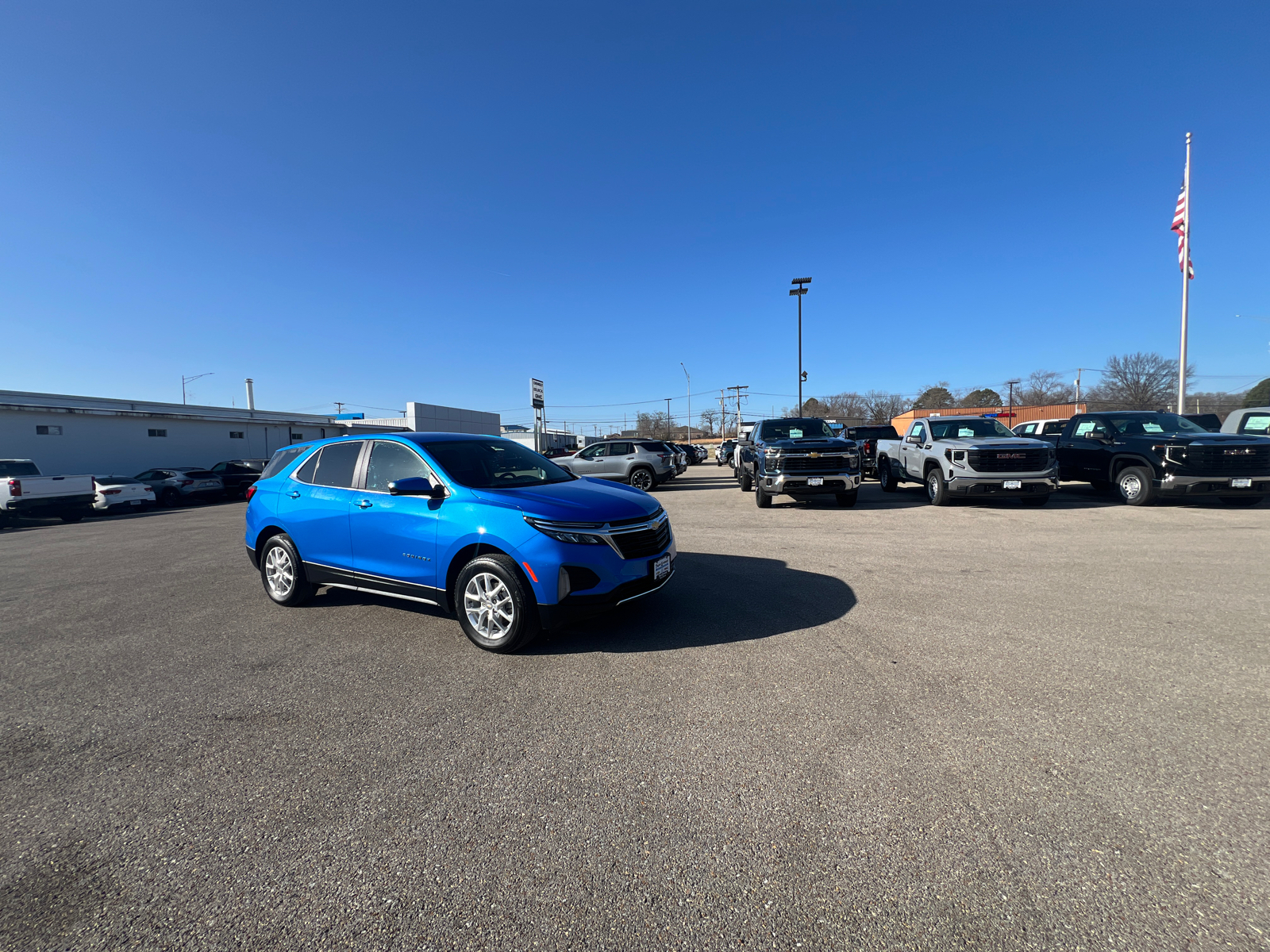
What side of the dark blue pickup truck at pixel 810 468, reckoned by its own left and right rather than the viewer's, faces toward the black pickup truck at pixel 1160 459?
left

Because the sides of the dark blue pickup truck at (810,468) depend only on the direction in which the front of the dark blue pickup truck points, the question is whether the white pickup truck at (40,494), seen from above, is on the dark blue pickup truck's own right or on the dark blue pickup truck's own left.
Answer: on the dark blue pickup truck's own right

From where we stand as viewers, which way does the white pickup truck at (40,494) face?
facing away from the viewer and to the left of the viewer

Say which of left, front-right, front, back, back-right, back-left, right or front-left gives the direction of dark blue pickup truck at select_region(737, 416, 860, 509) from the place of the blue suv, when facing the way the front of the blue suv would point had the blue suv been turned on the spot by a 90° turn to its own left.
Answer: front

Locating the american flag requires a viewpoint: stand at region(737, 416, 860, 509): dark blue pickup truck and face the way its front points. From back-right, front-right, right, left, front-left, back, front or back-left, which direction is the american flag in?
back-left

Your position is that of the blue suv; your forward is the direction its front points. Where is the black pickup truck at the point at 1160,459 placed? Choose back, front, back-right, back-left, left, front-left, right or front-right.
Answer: front-left

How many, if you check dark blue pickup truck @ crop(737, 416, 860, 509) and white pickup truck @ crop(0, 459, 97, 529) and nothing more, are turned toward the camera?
1

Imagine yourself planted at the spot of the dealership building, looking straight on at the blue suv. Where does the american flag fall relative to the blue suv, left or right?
left

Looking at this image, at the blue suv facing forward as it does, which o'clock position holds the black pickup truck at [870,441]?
The black pickup truck is roughly at 9 o'clock from the blue suv.

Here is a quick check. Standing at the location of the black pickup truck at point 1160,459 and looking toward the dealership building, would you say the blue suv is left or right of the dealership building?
left

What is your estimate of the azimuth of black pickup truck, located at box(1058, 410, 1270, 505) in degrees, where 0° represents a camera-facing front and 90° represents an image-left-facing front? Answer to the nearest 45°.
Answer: approximately 315°
